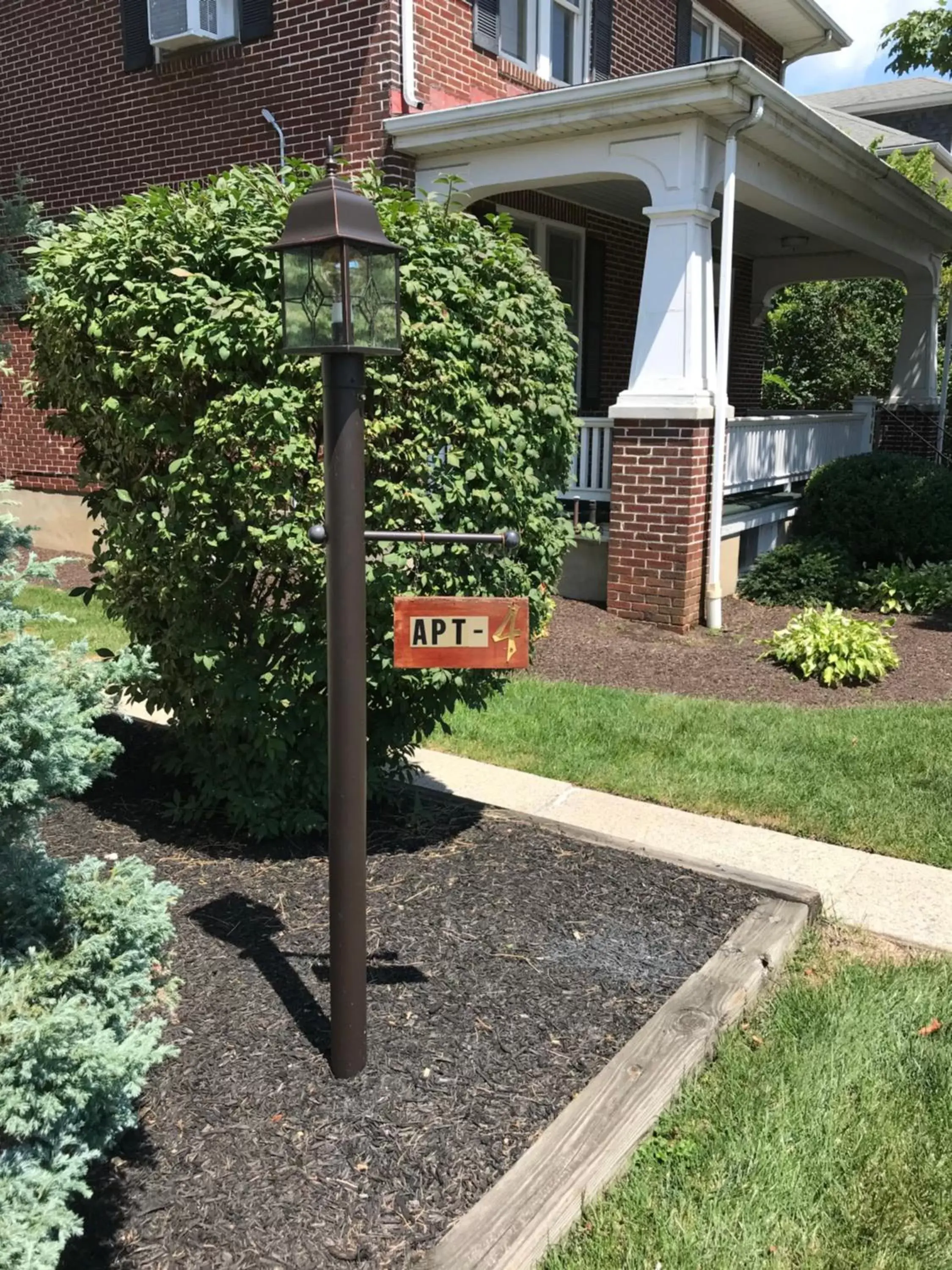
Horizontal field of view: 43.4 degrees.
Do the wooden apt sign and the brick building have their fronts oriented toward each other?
no

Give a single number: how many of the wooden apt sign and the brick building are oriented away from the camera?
0

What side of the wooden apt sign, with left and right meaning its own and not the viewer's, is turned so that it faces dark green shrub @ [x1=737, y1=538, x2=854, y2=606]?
back

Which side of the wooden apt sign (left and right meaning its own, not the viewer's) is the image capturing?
front

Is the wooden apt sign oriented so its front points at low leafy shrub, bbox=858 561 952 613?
no

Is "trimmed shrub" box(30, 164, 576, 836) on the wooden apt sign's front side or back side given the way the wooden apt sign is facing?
on the back side

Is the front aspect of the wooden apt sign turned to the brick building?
no

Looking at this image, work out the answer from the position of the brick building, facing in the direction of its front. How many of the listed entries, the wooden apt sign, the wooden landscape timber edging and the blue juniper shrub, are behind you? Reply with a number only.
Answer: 0

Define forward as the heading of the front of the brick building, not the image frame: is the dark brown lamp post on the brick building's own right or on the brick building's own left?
on the brick building's own right

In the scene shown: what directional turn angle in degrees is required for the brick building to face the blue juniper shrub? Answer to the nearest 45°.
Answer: approximately 45° to its right

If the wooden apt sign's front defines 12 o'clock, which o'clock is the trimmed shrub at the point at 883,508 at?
The trimmed shrub is roughly at 7 o'clock from the wooden apt sign.

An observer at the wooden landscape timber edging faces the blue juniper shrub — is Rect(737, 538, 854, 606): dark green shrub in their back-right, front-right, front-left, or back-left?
back-right

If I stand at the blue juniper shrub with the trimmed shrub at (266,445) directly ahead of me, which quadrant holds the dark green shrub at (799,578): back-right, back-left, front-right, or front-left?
front-right

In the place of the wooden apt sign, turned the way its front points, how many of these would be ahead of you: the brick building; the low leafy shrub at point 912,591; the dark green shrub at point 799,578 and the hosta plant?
0

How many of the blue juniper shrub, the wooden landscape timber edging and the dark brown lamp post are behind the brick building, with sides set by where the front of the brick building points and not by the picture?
0

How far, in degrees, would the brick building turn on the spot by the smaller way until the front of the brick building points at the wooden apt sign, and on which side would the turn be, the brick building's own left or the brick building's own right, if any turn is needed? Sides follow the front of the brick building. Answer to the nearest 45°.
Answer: approximately 45° to the brick building's own right
